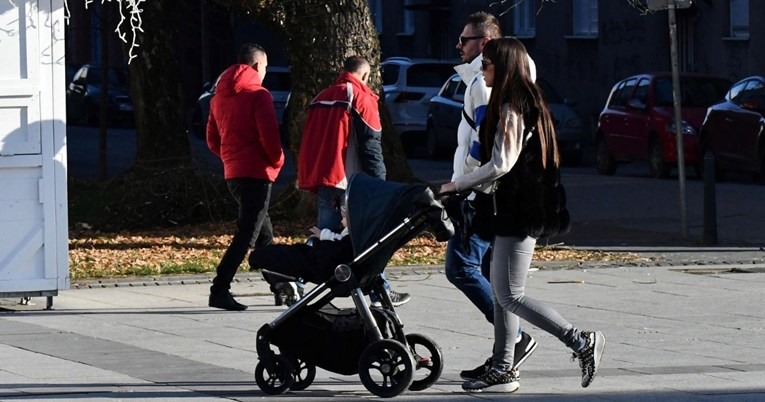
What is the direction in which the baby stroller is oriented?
to the viewer's left

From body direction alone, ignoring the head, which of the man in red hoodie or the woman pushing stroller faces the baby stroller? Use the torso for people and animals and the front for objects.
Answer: the woman pushing stroller

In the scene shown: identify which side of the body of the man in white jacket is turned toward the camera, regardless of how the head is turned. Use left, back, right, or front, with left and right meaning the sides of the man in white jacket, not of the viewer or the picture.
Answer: left

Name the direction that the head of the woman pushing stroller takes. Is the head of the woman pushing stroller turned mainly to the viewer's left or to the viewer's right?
to the viewer's left

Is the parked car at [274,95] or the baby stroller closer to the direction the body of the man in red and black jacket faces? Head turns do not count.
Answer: the parked car

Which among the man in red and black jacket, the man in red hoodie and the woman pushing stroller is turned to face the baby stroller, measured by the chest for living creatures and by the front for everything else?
the woman pushing stroller

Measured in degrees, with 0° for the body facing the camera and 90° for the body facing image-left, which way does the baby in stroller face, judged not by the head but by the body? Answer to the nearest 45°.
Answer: approximately 90°

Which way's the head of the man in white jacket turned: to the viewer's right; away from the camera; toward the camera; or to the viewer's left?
to the viewer's left

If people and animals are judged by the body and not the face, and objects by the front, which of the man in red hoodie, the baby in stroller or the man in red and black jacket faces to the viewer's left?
the baby in stroller
